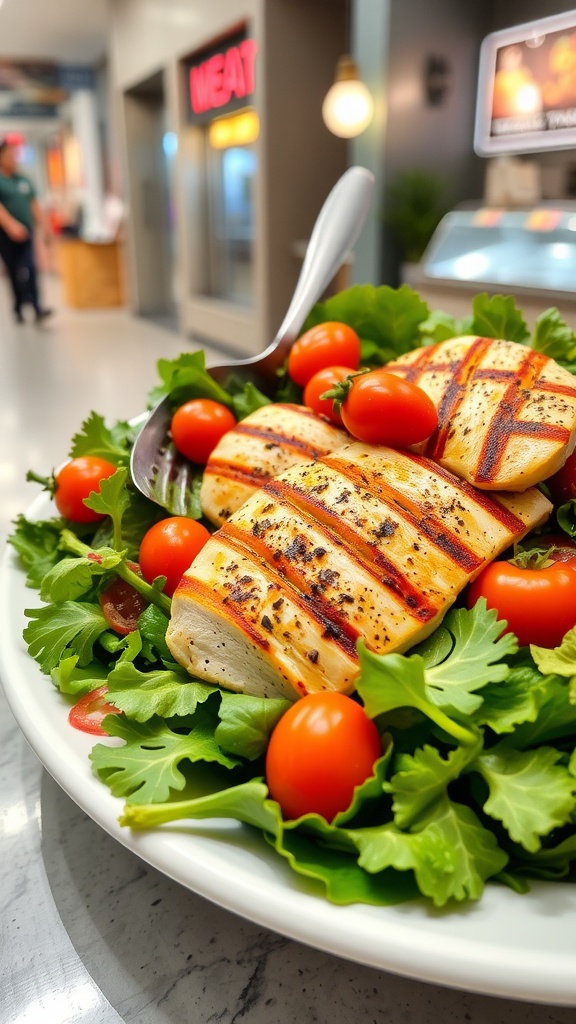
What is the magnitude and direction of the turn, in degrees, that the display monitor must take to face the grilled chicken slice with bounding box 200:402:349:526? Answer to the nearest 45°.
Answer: approximately 45° to its left

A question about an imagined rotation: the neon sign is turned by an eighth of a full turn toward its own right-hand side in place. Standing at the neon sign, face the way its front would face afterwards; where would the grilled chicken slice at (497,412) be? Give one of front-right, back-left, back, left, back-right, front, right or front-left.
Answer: left

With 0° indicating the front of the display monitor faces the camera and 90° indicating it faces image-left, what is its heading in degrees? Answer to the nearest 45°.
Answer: approximately 45°

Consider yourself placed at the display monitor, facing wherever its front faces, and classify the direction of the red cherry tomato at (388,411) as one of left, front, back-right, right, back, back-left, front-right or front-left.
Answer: front-left

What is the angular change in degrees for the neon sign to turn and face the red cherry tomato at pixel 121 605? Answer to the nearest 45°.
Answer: approximately 45° to its left

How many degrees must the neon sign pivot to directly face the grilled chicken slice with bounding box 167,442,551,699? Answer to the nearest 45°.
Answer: approximately 45° to its left

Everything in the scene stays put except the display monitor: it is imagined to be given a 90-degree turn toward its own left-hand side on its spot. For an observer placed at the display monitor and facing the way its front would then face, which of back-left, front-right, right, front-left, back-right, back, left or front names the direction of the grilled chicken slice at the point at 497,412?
front-right

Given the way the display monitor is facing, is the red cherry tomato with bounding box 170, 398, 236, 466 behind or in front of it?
in front

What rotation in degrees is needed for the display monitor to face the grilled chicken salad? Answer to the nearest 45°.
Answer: approximately 45° to its left
